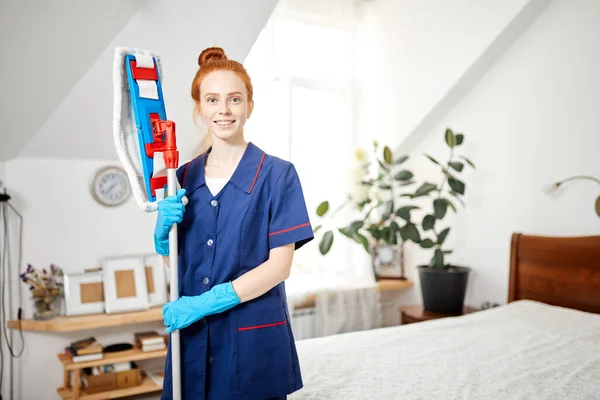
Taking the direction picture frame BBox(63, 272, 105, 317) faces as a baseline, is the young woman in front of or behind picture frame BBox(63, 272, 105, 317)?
in front

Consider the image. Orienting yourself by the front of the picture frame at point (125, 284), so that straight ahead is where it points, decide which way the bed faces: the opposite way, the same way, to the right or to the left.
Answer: to the right

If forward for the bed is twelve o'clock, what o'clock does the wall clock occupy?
The wall clock is roughly at 2 o'clock from the bed.

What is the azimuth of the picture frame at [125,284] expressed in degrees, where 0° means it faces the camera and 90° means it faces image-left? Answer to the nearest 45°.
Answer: approximately 0°

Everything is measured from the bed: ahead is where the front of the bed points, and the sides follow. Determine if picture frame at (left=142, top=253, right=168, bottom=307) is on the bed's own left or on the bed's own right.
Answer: on the bed's own right

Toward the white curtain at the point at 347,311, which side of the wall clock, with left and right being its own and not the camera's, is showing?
left
